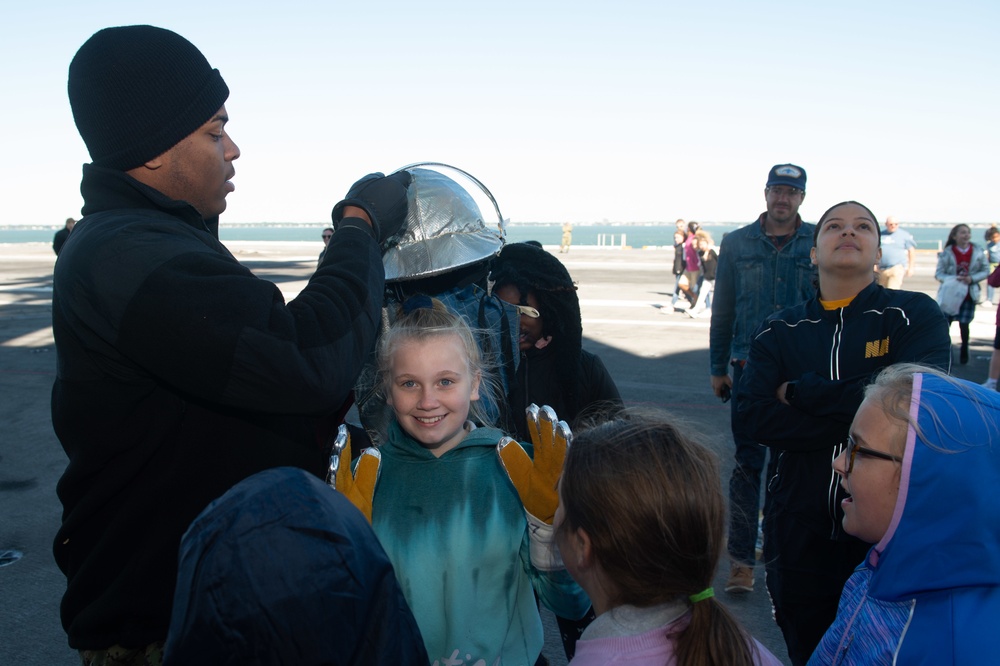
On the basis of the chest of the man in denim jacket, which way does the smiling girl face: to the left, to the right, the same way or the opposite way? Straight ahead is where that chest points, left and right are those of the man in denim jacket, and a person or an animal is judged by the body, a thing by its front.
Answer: the same way

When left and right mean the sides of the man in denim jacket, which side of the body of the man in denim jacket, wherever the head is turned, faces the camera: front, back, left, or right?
front

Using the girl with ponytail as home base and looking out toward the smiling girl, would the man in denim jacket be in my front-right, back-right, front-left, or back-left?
front-right

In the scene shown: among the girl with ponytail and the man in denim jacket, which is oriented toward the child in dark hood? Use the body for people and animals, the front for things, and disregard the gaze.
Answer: the man in denim jacket

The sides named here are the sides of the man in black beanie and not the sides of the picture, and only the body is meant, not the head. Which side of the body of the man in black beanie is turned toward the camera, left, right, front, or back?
right

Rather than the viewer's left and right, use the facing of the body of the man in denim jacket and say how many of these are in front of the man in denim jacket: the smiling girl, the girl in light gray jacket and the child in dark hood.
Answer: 2

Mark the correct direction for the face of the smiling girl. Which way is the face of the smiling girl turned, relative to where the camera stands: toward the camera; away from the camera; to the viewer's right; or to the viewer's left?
toward the camera

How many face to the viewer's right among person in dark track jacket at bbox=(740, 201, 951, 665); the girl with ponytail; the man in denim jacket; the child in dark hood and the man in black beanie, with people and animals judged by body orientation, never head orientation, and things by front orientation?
1

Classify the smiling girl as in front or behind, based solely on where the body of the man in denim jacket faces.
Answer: in front

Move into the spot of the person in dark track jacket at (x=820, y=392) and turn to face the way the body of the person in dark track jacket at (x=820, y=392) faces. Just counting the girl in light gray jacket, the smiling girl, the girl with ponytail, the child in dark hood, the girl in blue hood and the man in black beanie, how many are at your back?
1

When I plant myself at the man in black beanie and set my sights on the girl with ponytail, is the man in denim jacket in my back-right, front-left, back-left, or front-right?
front-left

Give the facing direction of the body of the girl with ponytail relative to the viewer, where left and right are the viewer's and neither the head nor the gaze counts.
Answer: facing away from the viewer and to the left of the viewer

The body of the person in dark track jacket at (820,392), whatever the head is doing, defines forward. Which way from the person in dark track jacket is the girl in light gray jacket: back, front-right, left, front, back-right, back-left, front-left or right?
back

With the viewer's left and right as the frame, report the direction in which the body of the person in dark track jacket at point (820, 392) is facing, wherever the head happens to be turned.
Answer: facing the viewer
